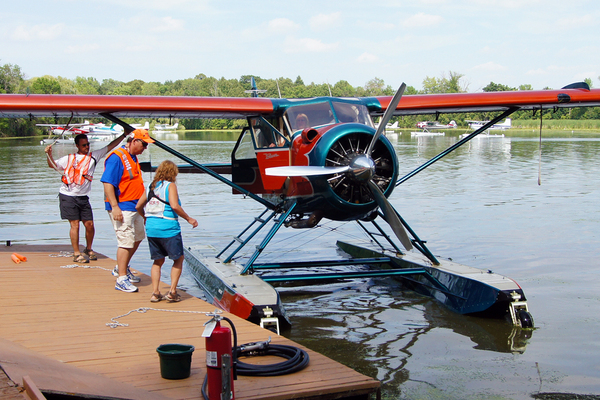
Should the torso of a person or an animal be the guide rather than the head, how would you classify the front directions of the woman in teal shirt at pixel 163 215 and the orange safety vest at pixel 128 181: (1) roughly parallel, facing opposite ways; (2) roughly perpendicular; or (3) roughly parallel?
roughly perpendicular

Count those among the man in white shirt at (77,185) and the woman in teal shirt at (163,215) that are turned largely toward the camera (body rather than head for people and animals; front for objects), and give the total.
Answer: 1

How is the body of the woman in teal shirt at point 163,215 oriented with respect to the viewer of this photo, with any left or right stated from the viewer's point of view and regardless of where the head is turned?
facing away from the viewer and to the right of the viewer

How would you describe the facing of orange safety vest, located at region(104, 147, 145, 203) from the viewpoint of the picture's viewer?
facing the viewer and to the right of the viewer

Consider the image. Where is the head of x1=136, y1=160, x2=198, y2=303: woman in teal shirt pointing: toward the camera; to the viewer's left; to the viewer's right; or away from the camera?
away from the camera

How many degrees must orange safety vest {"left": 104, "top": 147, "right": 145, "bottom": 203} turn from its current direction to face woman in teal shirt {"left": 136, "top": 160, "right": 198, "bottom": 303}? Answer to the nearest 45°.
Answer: approximately 45° to its right

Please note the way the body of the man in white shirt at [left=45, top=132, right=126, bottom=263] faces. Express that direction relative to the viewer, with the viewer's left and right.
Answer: facing the viewer

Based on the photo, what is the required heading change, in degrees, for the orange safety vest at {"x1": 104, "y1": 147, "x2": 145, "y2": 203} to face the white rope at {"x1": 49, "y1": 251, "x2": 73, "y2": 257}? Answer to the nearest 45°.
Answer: approximately 135° to its left

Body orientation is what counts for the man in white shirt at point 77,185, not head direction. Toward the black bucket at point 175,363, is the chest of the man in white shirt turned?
yes
